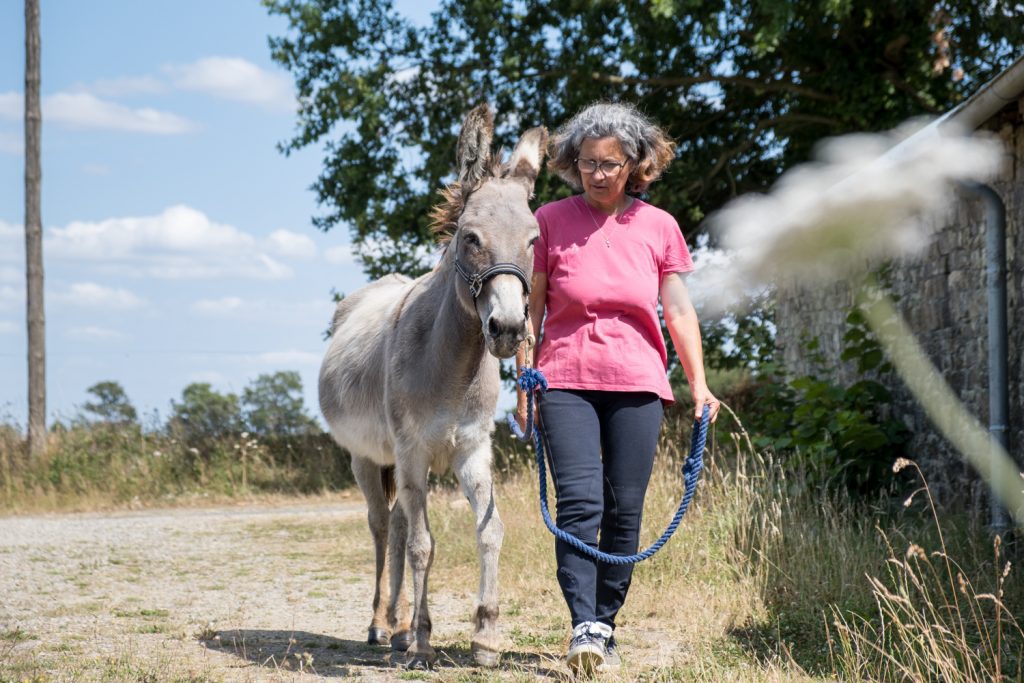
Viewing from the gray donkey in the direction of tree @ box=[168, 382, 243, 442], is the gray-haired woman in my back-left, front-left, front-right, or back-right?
back-right

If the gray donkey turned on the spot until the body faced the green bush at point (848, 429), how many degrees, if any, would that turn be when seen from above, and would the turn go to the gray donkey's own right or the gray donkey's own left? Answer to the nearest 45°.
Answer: approximately 90° to the gray donkey's own left

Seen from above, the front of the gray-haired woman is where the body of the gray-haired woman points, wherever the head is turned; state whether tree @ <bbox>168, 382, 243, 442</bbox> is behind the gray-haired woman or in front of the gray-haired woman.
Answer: behind

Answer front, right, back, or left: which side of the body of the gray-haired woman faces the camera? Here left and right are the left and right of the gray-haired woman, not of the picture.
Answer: front

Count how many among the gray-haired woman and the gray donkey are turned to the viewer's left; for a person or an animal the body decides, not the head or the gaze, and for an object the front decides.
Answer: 0

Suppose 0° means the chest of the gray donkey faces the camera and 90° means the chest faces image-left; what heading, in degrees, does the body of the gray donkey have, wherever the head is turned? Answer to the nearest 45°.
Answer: approximately 315°
